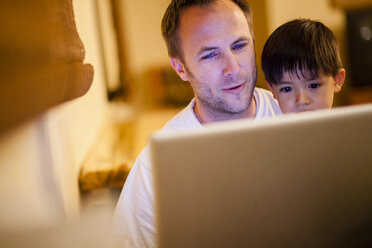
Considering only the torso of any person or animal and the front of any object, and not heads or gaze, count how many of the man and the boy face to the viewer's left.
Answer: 0

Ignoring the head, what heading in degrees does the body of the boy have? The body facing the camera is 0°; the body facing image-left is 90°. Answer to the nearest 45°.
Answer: approximately 0°

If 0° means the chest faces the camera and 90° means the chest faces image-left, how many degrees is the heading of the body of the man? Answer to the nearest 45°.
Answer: approximately 315°
